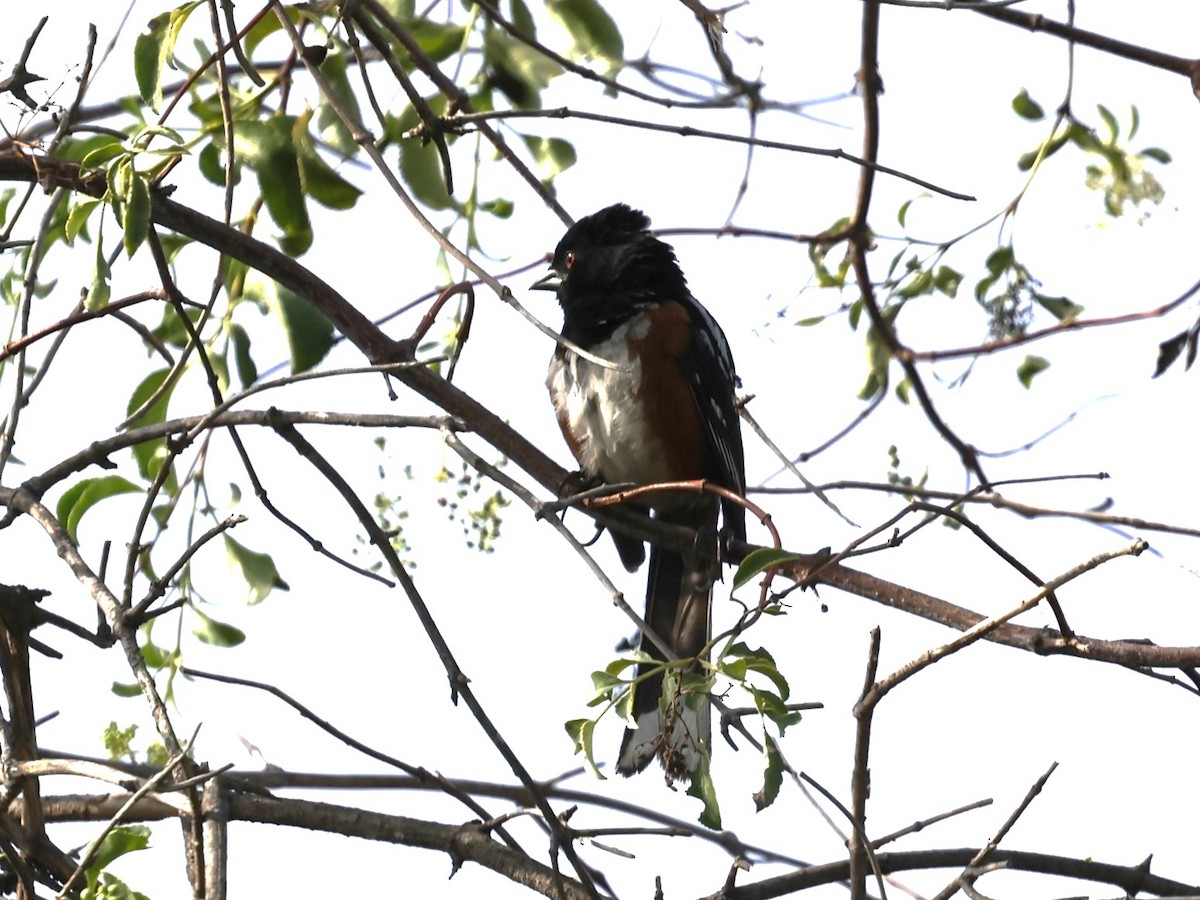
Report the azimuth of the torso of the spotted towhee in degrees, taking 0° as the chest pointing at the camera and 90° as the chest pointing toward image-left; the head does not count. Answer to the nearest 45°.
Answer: approximately 45°
